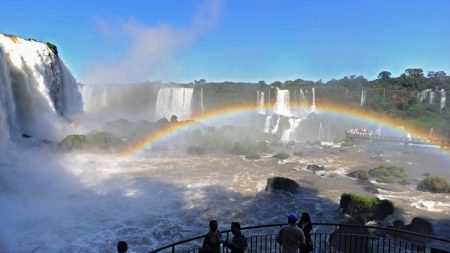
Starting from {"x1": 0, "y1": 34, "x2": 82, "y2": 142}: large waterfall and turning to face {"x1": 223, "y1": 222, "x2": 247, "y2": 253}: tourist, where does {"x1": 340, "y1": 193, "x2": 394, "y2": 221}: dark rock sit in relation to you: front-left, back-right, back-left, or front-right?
front-left

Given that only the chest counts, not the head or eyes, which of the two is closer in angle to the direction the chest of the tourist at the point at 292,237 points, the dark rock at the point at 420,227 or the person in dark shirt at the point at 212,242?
the dark rock

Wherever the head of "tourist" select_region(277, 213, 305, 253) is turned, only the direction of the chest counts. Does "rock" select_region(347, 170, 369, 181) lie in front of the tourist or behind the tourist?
in front

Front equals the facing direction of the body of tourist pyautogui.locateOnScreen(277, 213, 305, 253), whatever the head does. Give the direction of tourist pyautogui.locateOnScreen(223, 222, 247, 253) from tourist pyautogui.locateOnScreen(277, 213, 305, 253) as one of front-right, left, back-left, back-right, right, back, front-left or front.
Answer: left

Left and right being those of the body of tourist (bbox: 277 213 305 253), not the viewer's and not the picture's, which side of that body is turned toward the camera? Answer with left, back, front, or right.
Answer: back

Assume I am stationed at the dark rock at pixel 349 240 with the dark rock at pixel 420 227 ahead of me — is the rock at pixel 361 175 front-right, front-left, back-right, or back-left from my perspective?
front-left

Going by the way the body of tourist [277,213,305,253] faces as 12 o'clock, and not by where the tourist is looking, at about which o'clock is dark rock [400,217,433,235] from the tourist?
The dark rock is roughly at 1 o'clock from the tourist.

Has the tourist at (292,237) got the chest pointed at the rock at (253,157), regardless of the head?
yes

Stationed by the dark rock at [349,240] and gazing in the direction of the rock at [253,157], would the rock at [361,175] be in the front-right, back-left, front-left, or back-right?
front-right

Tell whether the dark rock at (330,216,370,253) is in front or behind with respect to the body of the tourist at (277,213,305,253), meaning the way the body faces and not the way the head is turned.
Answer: in front

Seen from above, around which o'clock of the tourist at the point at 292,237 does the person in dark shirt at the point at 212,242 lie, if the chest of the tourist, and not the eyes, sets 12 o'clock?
The person in dark shirt is roughly at 9 o'clock from the tourist.

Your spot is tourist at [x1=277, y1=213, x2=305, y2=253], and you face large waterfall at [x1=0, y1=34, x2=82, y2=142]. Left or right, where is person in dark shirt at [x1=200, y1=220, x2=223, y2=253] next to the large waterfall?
left

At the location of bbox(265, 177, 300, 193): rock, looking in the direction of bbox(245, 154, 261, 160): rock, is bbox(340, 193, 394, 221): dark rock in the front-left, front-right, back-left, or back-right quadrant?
back-right
